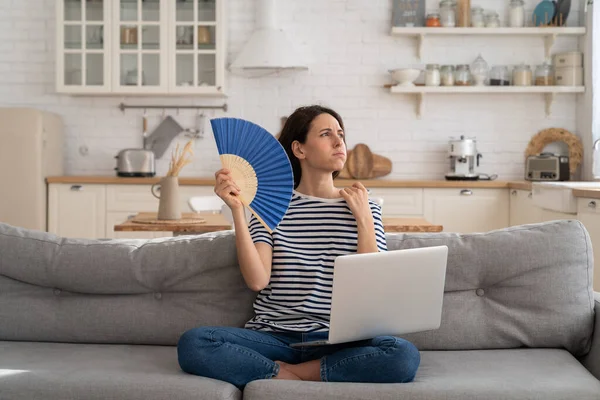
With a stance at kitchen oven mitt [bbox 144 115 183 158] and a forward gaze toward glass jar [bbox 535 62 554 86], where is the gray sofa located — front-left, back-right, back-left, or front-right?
front-right

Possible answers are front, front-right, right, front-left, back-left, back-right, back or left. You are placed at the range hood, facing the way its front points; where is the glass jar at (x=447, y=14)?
left

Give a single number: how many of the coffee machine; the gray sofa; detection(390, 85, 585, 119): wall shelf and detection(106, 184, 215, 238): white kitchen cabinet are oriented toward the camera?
4

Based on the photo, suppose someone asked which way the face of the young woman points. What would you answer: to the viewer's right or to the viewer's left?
to the viewer's right

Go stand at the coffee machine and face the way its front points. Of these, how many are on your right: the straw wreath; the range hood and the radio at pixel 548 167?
1

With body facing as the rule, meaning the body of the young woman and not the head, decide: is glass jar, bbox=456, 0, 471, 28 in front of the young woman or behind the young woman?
behind

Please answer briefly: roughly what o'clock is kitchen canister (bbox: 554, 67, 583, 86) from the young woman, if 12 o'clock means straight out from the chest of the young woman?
The kitchen canister is roughly at 7 o'clock from the young woman.

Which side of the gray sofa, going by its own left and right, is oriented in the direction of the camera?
front

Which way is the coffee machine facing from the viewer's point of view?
toward the camera

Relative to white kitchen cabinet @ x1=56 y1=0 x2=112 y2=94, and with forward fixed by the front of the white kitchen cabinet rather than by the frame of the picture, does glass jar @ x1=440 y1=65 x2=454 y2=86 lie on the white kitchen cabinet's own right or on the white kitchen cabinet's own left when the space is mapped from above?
on the white kitchen cabinet's own left

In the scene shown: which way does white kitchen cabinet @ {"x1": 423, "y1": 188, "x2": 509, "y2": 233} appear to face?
toward the camera
